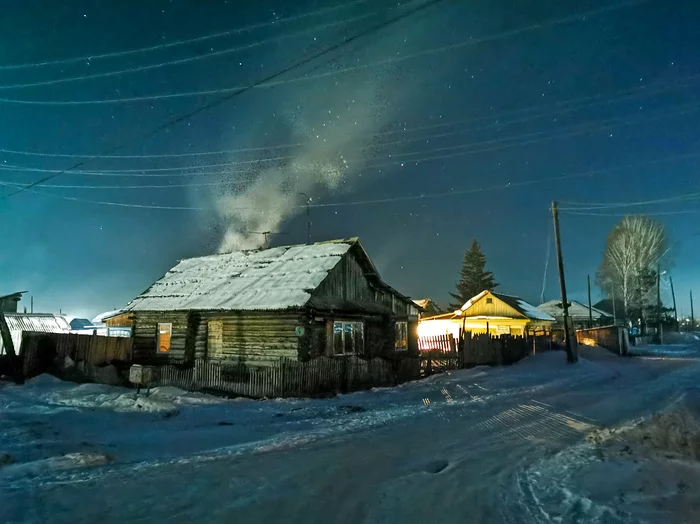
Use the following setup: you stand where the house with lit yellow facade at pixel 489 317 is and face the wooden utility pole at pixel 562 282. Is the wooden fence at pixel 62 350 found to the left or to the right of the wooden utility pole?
right
